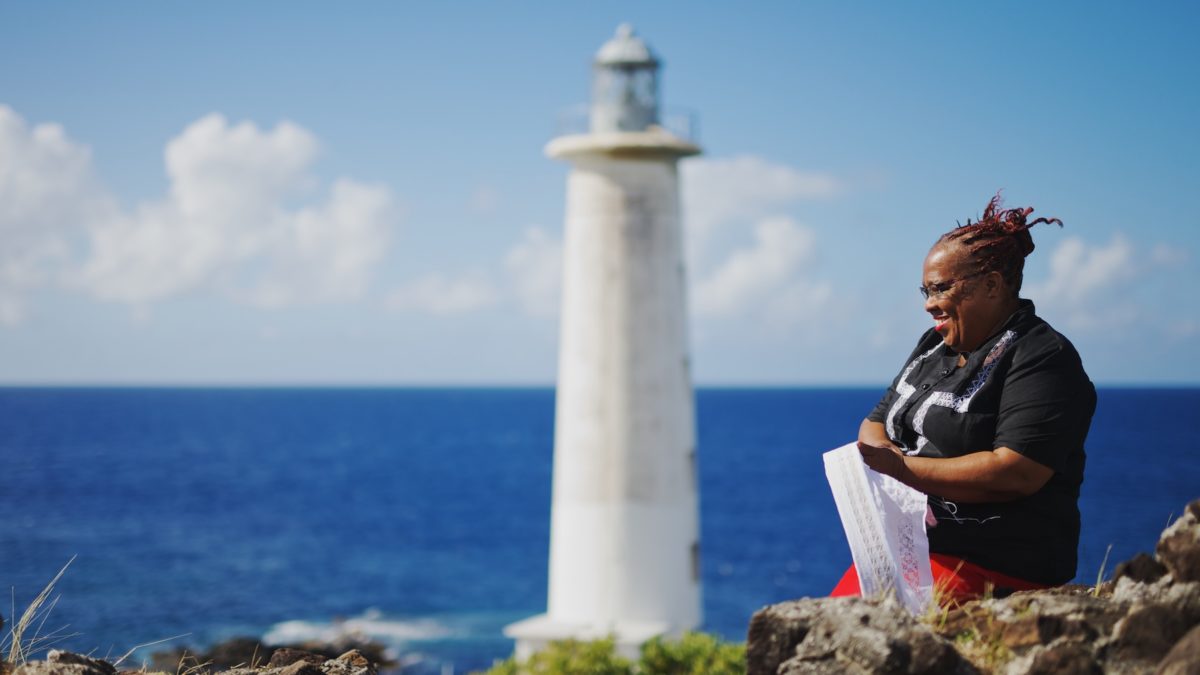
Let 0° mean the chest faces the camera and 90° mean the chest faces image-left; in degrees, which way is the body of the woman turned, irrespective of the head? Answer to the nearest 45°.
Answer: approximately 45°

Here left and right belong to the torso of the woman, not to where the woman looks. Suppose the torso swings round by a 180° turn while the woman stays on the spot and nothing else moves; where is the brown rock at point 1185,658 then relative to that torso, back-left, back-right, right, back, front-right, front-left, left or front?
right

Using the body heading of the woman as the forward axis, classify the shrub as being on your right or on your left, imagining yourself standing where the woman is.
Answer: on your right

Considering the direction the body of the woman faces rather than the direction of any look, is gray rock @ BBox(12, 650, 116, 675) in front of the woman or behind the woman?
in front

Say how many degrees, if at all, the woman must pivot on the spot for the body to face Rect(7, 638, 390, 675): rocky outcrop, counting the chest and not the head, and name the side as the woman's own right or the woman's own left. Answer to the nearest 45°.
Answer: approximately 45° to the woman's own right

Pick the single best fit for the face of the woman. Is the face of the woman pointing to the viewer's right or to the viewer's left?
to the viewer's left
